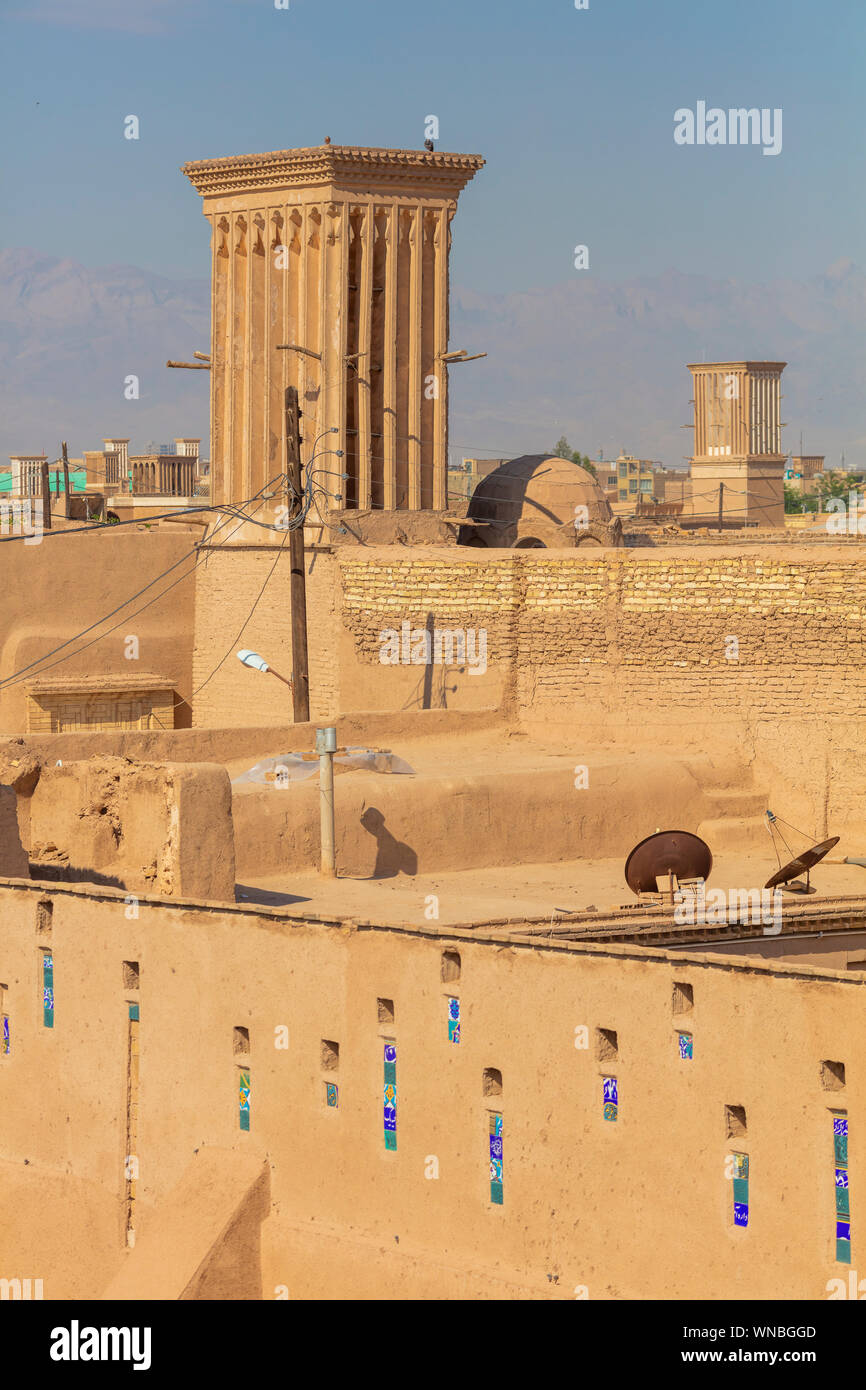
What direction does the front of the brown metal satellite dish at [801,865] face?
to the viewer's left

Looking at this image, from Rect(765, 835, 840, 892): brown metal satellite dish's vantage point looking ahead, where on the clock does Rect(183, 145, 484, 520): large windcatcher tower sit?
The large windcatcher tower is roughly at 2 o'clock from the brown metal satellite dish.

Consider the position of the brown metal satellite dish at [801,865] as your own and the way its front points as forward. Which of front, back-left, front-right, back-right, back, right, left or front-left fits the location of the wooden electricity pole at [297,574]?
front-right

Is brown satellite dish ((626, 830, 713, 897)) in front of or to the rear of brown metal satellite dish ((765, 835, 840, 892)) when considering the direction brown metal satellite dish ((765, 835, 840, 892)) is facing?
in front
